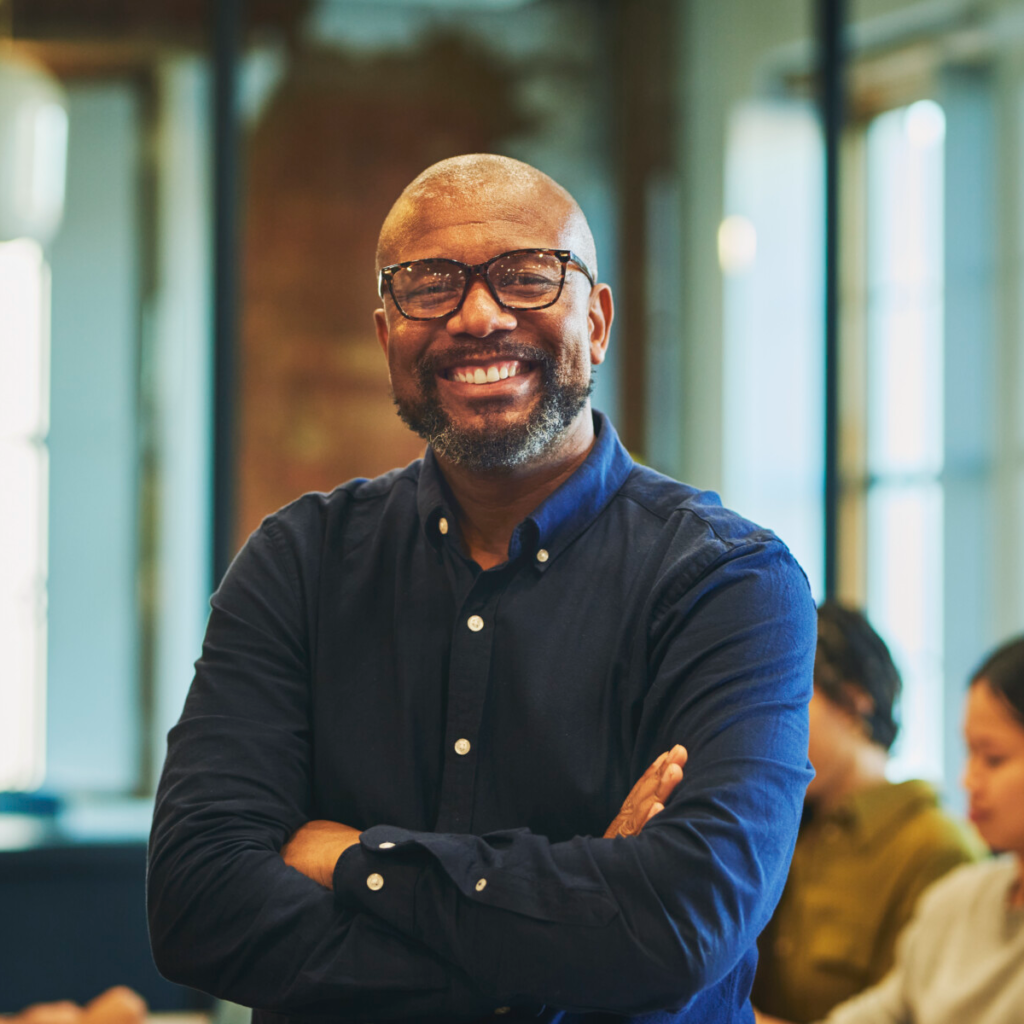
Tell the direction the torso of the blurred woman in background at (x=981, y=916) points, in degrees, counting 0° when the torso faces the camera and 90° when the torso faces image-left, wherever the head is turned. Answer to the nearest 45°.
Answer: approximately 45°

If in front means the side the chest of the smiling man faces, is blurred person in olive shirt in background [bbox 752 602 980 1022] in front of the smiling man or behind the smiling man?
behind

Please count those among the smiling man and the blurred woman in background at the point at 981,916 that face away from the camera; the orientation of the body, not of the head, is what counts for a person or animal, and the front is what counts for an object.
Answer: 0

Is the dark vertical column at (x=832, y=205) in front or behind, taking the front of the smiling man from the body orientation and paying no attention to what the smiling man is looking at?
behind

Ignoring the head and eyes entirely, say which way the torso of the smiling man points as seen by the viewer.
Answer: toward the camera

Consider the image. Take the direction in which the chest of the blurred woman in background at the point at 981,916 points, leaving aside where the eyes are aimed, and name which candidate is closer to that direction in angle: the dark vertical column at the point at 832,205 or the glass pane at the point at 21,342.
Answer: the glass pane

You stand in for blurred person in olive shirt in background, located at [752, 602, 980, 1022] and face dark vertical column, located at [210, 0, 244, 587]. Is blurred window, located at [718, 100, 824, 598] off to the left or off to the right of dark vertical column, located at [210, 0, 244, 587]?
right

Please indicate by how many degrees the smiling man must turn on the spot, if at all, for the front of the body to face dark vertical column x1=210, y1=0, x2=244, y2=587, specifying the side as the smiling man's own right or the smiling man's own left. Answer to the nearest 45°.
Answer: approximately 180°
